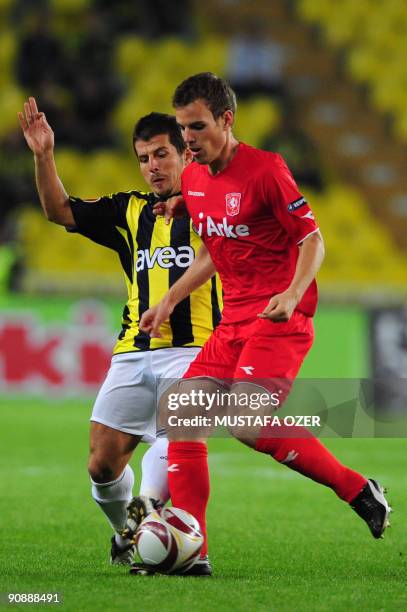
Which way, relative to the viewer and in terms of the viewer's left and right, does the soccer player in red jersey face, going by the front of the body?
facing the viewer and to the left of the viewer

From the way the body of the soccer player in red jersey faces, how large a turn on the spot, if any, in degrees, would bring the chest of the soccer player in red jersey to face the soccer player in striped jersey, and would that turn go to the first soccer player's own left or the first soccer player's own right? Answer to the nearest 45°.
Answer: approximately 90° to the first soccer player's own right

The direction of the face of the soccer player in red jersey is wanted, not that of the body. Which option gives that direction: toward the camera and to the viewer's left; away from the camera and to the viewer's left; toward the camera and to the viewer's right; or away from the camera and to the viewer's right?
toward the camera and to the viewer's left
